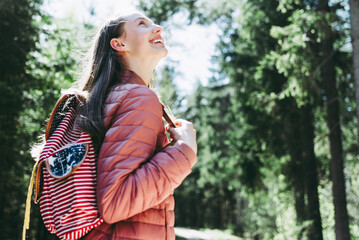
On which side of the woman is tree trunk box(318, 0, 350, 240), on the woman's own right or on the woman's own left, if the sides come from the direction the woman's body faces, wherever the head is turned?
on the woman's own left

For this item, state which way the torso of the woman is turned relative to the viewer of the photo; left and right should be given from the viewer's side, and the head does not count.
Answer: facing to the right of the viewer

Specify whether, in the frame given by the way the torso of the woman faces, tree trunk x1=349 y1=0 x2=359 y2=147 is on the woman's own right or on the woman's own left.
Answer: on the woman's own left

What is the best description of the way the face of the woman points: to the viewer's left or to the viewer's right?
to the viewer's right

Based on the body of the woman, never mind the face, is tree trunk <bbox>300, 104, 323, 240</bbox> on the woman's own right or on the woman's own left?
on the woman's own left
